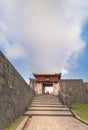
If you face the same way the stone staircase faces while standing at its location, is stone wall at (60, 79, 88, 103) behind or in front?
behind

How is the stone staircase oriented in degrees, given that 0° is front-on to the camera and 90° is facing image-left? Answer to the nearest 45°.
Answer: approximately 0°
